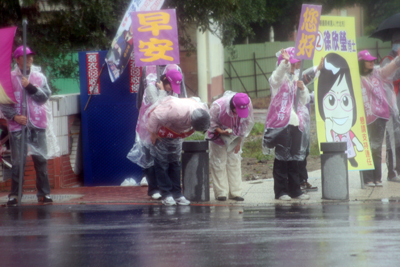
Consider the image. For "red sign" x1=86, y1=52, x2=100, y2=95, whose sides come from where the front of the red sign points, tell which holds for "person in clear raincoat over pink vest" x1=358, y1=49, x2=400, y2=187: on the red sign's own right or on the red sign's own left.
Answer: on the red sign's own left

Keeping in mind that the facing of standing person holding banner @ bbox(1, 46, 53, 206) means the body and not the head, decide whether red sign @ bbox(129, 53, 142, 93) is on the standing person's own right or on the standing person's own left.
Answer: on the standing person's own left

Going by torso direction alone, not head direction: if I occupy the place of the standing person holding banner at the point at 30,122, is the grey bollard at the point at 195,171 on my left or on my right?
on my left

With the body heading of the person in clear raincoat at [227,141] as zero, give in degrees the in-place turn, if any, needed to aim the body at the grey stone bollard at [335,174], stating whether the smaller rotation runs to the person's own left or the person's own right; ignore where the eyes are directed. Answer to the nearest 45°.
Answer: approximately 45° to the person's own left

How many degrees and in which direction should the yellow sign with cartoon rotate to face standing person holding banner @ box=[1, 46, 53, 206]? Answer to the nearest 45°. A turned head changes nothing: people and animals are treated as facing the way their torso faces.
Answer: approximately 45° to its right

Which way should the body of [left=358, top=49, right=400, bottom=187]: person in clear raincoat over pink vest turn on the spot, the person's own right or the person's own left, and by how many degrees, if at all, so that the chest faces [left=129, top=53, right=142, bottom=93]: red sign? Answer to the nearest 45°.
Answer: approximately 135° to the person's own right

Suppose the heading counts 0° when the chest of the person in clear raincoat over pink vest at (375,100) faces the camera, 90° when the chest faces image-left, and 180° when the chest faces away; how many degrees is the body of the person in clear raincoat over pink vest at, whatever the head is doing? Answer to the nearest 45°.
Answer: approximately 315°

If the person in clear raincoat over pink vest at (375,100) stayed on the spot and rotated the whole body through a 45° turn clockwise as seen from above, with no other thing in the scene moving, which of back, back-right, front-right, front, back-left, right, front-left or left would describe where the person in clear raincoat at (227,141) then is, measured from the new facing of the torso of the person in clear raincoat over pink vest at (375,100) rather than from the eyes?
front-right

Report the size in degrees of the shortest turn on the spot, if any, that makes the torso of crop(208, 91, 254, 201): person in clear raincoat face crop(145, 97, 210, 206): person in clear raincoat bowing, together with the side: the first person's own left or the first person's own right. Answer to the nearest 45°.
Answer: approximately 90° to the first person's own right

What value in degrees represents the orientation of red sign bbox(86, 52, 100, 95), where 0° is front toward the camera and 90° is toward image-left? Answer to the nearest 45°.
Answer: approximately 0°
